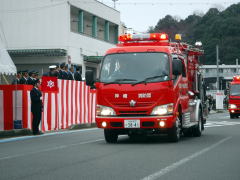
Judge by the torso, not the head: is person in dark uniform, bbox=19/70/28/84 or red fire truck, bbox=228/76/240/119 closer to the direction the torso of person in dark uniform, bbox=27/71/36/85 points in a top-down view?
the red fire truck
